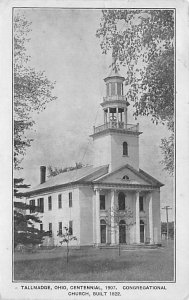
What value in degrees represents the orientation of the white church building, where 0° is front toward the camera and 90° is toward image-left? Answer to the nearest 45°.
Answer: approximately 315°
